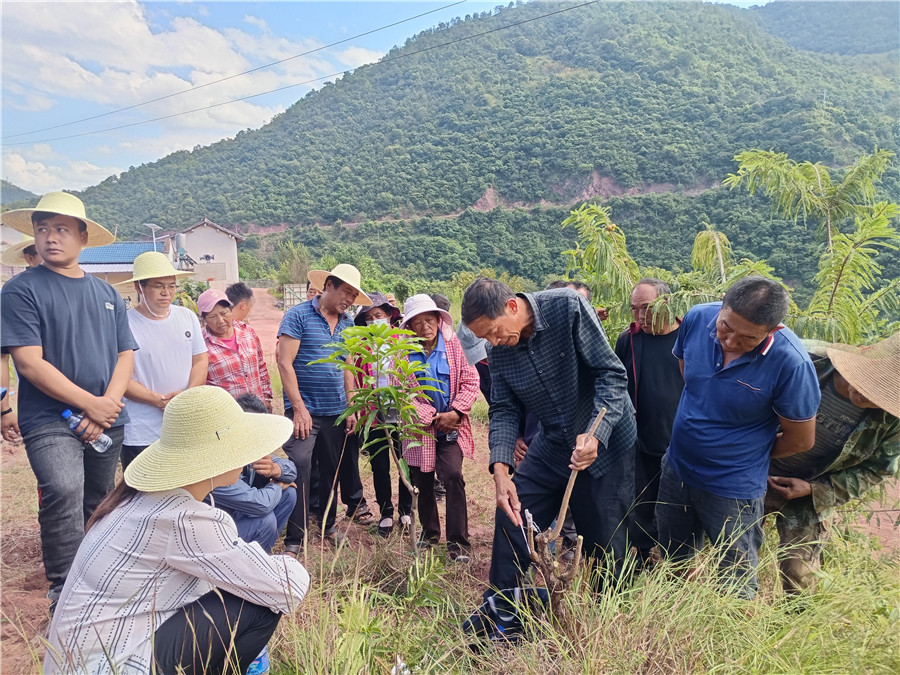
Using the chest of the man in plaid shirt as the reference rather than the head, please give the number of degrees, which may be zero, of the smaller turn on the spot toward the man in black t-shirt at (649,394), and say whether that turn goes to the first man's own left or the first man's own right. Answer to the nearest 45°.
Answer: approximately 180°

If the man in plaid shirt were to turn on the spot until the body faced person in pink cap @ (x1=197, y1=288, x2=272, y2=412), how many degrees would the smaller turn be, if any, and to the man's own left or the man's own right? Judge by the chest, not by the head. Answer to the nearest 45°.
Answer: approximately 90° to the man's own right

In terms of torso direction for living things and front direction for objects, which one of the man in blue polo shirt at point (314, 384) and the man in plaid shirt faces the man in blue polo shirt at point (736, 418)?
the man in blue polo shirt at point (314, 384)

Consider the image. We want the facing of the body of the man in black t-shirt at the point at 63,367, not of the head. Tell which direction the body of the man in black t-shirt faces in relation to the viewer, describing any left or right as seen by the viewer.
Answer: facing the viewer and to the right of the viewer

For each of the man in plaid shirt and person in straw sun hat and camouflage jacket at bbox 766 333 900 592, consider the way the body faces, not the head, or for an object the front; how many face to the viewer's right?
0

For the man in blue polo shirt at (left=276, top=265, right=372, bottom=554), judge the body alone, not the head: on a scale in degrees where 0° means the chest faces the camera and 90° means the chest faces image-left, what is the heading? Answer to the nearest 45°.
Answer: approximately 315°

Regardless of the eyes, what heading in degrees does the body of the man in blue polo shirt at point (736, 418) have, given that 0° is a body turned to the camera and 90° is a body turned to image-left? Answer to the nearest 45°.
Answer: approximately 45°

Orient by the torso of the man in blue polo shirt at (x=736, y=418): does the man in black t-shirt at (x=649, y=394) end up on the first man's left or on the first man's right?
on the first man's right

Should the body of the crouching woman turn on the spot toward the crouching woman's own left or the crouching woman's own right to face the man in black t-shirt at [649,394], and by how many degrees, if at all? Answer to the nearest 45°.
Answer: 0° — they already face them

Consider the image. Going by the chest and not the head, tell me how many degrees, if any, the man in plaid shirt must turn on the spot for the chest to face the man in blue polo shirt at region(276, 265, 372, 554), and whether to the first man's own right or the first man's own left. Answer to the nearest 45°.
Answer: approximately 90° to the first man's own right

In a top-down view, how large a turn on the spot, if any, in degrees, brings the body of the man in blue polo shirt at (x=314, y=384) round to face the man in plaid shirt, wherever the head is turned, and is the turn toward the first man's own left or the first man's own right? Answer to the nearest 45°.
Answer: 0° — they already face them

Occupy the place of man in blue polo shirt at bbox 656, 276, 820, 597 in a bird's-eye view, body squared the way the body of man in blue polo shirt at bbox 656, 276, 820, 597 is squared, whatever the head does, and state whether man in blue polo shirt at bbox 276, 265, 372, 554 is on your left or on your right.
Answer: on your right

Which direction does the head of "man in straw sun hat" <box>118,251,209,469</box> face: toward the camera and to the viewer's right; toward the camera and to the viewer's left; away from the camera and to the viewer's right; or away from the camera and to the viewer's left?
toward the camera and to the viewer's right

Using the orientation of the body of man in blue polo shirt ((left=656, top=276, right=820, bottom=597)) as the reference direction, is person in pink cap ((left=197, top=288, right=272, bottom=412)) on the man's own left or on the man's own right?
on the man's own right

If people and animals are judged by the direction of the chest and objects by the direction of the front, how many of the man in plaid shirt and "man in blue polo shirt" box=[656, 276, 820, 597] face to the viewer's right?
0
